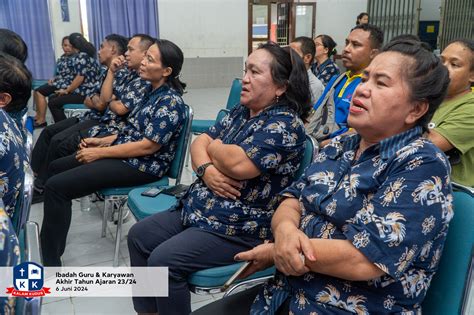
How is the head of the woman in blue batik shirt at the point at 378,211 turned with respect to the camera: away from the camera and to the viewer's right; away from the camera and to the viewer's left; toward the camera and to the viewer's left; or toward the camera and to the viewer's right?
toward the camera and to the viewer's left

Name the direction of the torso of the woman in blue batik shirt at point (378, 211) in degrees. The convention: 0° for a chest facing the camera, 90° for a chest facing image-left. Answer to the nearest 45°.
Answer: approximately 45°

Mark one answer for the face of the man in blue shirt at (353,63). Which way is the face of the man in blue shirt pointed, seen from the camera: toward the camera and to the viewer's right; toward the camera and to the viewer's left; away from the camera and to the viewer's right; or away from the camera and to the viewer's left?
toward the camera and to the viewer's left

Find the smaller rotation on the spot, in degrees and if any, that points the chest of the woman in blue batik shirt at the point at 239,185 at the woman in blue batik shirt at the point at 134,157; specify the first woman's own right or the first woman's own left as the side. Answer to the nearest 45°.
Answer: approximately 90° to the first woman's own right

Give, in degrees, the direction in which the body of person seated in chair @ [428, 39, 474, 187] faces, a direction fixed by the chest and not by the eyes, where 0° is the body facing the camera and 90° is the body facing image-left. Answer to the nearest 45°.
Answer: approximately 45°

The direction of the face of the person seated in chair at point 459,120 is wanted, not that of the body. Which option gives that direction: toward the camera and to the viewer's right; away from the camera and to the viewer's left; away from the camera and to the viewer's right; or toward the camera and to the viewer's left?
toward the camera and to the viewer's left

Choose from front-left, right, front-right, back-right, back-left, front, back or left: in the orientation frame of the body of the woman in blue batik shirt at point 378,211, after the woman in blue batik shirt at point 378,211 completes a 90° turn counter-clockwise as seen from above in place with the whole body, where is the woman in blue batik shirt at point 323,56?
back-left

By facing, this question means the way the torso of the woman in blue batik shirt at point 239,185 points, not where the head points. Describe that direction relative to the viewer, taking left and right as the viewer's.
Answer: facing the viewer and to the left of the viewer
